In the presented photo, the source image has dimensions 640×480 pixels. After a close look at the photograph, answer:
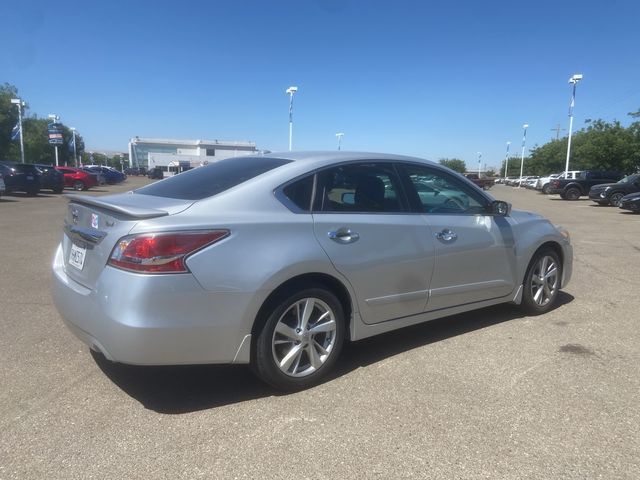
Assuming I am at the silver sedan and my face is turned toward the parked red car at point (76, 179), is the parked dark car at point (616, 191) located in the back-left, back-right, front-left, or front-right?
front-right

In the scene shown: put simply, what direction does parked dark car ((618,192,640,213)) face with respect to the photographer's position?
facing the viewer and to the left of the viewer

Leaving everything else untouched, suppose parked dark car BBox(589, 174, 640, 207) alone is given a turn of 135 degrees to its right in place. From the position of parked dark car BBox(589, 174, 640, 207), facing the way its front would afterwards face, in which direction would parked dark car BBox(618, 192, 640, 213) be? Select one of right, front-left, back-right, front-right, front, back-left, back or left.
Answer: back

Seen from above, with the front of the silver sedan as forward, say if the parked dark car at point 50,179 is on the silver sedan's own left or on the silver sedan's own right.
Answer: on the silver sedan's own left

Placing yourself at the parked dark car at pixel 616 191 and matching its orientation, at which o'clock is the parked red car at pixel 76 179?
the parked red car at pixel 76 179 is roughly at 1 o'clock from the parked dark car at pixel 616 191.

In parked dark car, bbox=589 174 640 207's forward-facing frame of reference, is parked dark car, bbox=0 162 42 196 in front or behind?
in front

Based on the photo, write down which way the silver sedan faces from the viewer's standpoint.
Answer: facing away from the viewer and to the right of the viewer

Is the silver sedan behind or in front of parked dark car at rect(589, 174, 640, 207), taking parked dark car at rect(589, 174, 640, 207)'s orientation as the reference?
in front

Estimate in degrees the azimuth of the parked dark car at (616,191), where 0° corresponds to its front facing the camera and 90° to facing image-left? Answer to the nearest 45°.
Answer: approximately 45°

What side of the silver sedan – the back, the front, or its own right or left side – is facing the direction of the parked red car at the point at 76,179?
left

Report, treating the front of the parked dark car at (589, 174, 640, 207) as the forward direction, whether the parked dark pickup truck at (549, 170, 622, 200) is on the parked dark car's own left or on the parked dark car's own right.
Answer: on the parked dark car's own right

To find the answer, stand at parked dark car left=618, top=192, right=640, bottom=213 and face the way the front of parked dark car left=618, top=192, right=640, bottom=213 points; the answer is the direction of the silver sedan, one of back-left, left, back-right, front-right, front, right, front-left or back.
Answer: front-left
